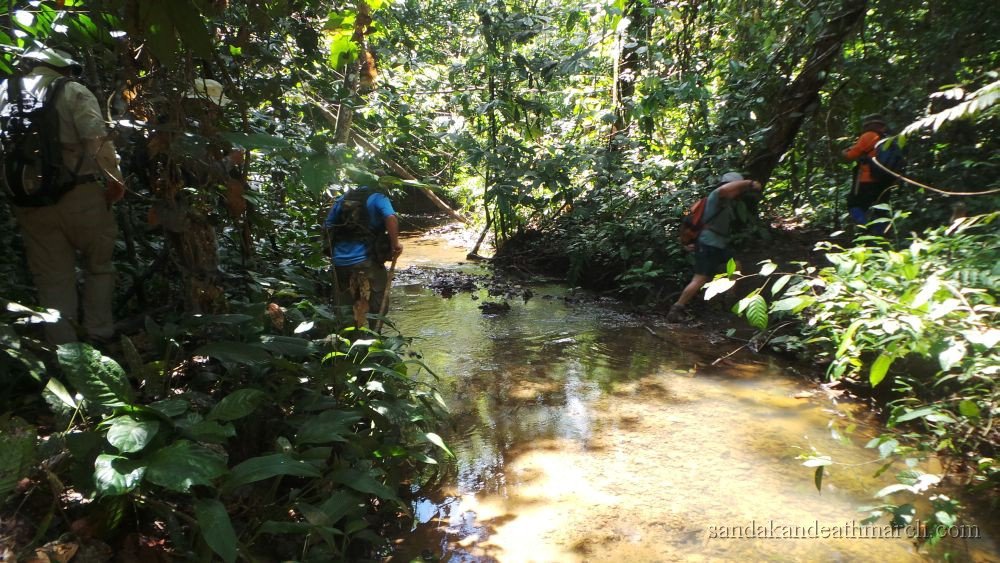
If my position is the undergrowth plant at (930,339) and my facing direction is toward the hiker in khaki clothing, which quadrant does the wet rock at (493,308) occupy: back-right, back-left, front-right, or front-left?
front-right

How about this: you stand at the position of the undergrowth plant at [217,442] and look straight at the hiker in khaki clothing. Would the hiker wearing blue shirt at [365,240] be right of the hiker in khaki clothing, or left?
right

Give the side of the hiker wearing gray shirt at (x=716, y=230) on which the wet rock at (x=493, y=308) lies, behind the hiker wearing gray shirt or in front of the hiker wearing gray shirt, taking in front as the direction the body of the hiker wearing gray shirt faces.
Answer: behind

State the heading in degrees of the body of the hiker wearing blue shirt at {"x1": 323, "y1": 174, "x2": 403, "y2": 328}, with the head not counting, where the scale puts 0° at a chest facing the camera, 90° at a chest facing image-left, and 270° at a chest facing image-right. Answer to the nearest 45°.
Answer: approximately 225°

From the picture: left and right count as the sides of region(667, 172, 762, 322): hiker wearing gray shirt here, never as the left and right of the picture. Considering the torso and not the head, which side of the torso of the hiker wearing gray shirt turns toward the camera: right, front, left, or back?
right

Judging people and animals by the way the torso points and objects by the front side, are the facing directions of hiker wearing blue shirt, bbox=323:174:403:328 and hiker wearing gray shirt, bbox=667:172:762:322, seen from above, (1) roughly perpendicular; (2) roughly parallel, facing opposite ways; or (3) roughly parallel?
roughly perpendicular

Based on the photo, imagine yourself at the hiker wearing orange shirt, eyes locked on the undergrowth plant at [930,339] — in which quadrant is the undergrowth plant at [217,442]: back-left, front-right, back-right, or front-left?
front-right

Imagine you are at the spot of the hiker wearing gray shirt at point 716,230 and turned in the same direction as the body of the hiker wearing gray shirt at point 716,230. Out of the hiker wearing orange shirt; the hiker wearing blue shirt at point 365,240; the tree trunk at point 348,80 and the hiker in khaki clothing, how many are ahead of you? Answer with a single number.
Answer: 1

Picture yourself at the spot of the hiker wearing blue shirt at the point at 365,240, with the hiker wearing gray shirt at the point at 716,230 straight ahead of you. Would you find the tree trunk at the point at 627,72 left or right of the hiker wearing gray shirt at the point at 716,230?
left

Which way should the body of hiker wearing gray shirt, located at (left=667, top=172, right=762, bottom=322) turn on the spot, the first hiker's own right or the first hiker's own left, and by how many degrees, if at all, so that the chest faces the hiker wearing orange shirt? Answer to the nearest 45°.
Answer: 0° — they already face them

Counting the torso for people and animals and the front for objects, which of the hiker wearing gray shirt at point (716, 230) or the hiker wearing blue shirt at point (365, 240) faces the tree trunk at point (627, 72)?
the hiker wearing blue shirt at point (365, 240)

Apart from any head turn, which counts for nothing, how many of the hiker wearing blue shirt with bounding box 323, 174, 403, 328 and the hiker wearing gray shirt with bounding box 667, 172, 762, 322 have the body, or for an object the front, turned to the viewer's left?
0

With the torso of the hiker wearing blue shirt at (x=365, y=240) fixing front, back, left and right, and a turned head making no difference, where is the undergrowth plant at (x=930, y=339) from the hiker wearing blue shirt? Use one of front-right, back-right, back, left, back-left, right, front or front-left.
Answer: right

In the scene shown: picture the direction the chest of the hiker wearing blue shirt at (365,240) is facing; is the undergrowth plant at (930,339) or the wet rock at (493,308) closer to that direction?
the wet rock
